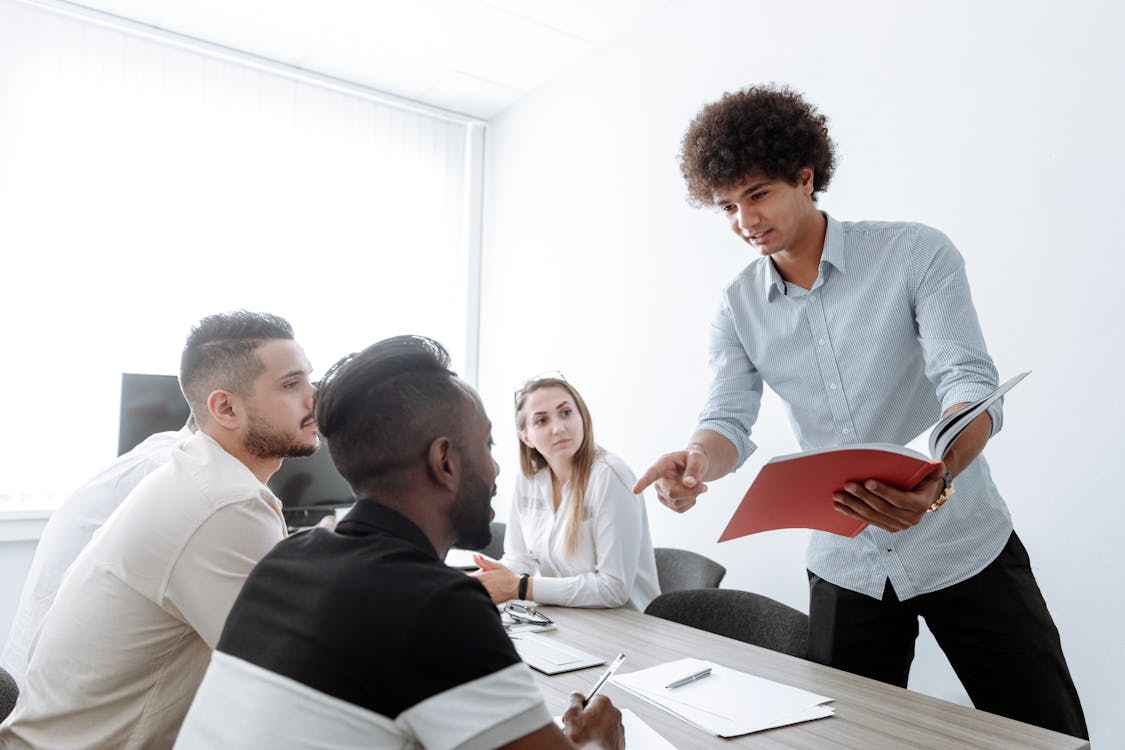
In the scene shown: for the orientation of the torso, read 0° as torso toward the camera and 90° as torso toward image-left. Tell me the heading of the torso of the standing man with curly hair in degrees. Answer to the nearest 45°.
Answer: approximately 45°

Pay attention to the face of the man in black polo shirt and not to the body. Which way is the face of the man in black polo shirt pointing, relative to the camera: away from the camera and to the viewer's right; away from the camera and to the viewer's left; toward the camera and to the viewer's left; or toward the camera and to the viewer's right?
away from the camera and to the viewer's right

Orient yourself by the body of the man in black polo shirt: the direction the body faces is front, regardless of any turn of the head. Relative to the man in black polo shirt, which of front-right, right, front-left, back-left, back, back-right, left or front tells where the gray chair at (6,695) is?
left

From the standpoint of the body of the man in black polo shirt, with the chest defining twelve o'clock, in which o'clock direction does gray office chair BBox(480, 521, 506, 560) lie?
The gray office chair is roughly at 11 o'clock from the man in black polo shirt.

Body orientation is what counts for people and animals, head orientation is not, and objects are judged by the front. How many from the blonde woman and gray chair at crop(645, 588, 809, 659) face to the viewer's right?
0

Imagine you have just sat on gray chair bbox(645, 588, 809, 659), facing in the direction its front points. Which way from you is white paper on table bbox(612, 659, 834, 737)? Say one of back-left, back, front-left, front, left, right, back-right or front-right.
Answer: front-left

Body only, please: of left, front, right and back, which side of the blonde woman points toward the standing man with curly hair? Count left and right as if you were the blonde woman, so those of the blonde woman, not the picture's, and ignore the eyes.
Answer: left

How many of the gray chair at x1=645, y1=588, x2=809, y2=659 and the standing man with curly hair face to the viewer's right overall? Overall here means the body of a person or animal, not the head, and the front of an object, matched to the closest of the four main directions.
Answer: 0

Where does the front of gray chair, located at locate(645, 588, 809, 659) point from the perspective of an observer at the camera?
facing the viewer and to the left of the viewer

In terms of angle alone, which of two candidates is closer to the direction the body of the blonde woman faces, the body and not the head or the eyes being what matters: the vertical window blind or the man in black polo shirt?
the man in black polo shirt

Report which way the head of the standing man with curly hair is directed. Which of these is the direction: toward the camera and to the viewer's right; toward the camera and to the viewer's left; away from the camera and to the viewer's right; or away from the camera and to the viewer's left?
toward the camera and to the viewer's left

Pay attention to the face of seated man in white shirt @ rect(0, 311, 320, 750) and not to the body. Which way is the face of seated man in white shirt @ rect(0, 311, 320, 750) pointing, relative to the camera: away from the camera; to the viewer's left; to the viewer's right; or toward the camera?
to the viewer's right

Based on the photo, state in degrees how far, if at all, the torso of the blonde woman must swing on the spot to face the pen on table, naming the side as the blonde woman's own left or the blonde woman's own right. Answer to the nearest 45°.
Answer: approximately 45° to the blonde woman's own left

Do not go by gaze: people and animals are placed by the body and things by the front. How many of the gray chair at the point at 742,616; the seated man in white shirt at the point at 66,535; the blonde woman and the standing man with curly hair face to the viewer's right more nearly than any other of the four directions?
1

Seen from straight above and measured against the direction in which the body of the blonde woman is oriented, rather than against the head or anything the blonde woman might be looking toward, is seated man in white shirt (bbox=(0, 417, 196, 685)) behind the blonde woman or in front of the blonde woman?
in front

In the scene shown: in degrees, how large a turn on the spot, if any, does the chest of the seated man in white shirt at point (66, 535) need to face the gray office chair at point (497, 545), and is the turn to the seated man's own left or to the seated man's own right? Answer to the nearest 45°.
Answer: approximately 45° to the seated man's own left

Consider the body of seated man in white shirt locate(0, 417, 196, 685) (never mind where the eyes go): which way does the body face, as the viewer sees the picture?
to the viewer's right

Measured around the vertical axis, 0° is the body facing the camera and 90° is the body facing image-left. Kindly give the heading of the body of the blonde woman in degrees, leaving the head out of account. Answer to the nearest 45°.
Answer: approximately 45°

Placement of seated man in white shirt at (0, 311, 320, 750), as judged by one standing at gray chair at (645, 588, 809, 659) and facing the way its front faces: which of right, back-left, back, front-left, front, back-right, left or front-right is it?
front

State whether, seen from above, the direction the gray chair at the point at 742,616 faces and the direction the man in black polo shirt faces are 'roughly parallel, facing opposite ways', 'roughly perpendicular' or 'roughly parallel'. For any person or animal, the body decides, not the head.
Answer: roughly parallel, facing opposite ways

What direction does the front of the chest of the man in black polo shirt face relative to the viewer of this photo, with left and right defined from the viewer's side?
facing away from the viewer and to the right of the viewer
